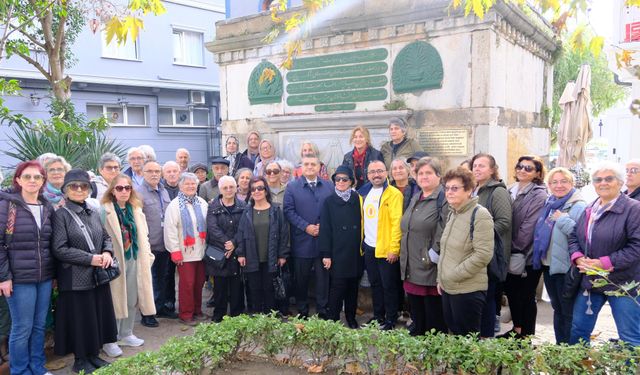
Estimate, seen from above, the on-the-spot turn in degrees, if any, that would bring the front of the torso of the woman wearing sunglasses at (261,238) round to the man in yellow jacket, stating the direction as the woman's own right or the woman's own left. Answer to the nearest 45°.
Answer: approximately 45° to the woman's own left

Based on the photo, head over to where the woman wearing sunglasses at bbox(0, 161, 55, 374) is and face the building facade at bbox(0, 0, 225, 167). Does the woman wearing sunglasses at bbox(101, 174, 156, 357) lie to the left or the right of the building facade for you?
right

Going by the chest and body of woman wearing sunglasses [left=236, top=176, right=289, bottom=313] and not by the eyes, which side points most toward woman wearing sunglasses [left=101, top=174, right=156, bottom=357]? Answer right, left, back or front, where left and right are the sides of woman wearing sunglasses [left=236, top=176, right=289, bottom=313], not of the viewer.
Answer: right

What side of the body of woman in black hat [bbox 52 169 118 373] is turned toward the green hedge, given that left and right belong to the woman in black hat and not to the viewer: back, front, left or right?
front

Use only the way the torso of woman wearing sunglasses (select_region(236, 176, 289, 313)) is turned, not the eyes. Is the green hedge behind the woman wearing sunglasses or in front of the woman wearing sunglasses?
in front

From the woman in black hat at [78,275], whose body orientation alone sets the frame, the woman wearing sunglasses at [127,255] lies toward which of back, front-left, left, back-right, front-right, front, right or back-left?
left

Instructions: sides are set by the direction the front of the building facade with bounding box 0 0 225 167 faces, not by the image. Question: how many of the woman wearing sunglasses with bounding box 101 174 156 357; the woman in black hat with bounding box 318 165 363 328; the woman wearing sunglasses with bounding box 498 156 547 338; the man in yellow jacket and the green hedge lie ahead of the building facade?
5

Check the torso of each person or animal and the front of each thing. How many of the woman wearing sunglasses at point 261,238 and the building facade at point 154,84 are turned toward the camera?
2

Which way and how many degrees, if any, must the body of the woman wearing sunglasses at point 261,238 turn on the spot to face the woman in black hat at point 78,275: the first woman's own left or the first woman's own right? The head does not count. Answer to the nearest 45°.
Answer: approximately 45° to the first woman's own right

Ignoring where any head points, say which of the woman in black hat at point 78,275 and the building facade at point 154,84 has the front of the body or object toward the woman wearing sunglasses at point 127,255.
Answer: the building facade
